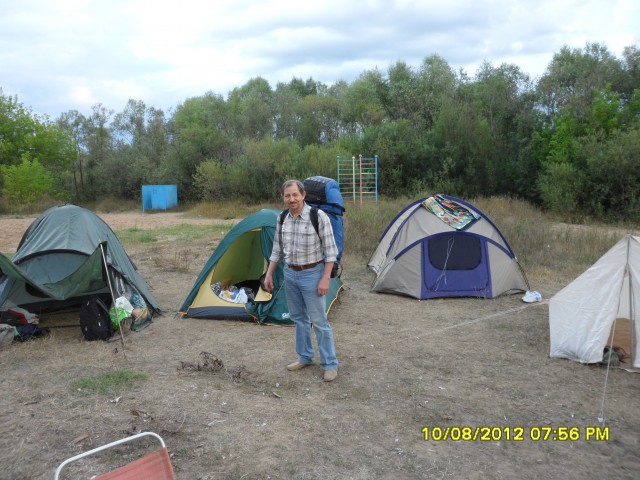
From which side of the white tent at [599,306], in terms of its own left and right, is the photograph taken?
front

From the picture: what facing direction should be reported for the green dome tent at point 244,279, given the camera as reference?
facing the viewer

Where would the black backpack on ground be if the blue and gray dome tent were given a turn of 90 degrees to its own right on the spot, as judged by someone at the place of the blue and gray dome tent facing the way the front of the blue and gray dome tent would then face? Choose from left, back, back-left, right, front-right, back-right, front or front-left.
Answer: front-left

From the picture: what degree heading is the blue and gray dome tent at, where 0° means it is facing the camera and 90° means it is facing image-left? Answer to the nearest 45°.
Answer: approximately 0°

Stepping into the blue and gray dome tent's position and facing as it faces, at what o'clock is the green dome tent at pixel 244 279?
The green dome tent is roughly at 2 o'clock from the blue and gray dome tent.

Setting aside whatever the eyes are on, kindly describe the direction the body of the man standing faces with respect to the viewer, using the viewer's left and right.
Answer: facing the viewer and to the left of the viewer

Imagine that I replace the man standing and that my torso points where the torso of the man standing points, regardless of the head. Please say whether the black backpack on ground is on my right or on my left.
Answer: on my right

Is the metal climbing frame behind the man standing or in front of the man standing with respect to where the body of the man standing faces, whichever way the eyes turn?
behind

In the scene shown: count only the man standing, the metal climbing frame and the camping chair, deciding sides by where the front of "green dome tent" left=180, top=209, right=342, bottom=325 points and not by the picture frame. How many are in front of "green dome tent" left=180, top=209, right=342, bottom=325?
2

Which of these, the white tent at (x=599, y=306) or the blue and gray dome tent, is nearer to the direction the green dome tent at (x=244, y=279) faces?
the white tent

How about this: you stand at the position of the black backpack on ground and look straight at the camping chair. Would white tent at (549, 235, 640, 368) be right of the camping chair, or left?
left

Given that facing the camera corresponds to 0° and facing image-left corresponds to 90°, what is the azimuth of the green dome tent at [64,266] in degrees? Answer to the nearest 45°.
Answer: approximately 0°

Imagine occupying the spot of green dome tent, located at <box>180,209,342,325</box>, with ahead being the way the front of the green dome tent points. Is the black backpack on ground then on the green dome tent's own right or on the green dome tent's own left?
on the green dome tent's own right

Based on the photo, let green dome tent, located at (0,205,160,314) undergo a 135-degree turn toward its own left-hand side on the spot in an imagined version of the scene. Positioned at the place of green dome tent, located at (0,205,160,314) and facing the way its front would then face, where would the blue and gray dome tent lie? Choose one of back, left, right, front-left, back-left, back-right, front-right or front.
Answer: front-right

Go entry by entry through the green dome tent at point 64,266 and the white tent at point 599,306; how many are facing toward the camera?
2

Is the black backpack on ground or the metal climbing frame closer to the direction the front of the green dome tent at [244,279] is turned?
the black backpack on ground
